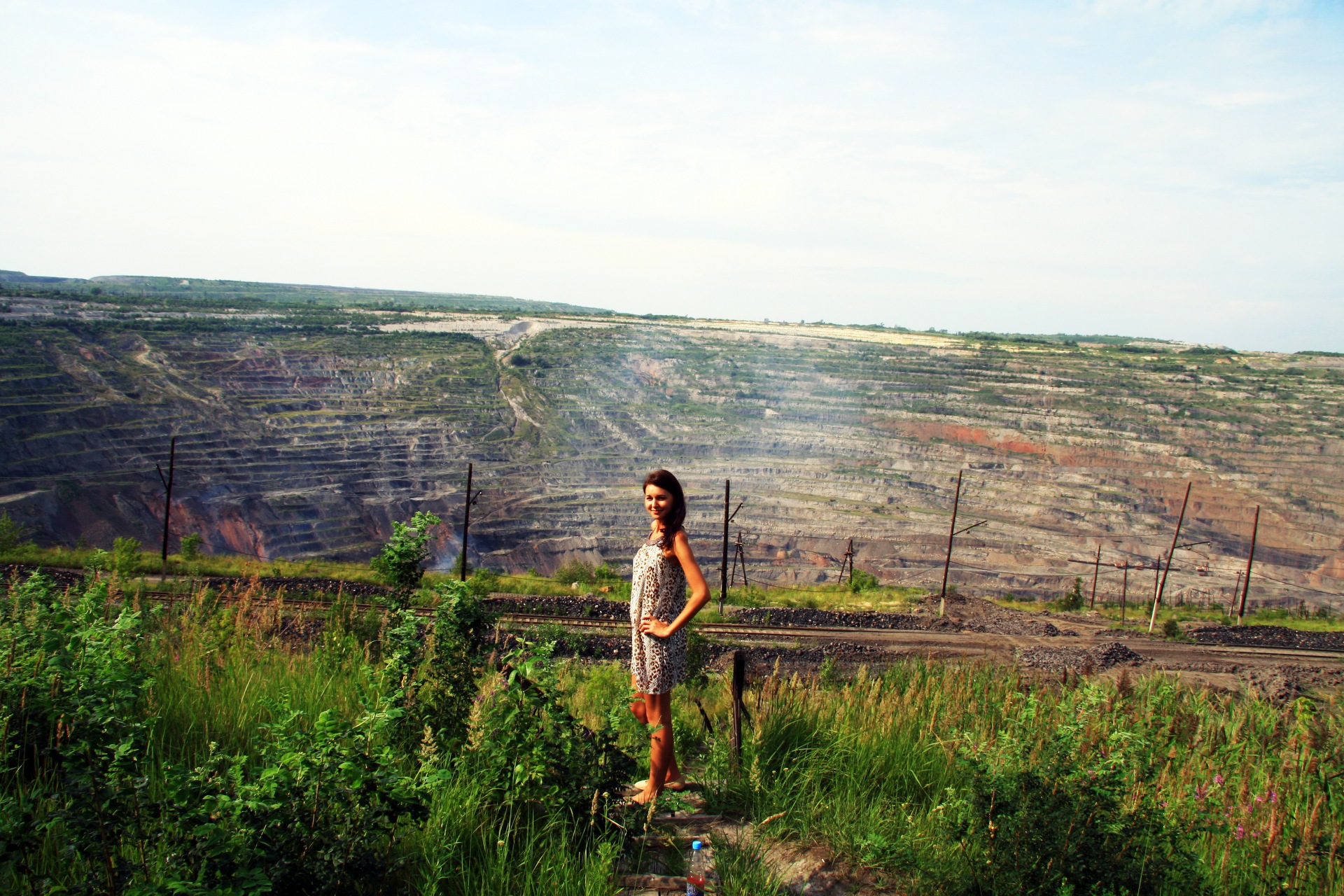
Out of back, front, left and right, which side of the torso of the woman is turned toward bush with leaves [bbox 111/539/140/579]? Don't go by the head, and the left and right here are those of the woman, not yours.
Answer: right

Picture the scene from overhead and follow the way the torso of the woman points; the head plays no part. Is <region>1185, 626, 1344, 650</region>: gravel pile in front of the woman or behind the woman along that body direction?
behind

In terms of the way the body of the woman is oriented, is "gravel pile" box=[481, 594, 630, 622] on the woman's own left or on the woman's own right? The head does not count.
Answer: on the woman's own right
